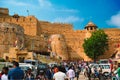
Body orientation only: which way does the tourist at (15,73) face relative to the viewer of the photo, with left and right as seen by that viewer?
facing away from the viewer
